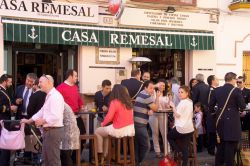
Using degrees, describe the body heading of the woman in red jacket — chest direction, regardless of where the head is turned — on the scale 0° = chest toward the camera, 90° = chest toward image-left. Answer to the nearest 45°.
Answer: approximately 135°

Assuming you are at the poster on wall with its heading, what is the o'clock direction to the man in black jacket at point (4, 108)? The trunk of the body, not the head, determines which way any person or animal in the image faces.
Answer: The man in black jacket is roughly at 1 o'clock from the poster on wall.

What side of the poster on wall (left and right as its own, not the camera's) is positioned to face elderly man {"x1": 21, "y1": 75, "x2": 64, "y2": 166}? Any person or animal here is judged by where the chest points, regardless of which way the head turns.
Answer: front

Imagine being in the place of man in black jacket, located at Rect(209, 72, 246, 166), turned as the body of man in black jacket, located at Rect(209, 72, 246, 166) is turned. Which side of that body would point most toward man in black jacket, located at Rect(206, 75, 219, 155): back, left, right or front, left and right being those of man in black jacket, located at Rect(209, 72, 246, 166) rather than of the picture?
front

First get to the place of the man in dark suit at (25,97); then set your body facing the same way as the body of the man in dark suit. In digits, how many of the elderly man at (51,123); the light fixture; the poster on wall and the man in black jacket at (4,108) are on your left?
2

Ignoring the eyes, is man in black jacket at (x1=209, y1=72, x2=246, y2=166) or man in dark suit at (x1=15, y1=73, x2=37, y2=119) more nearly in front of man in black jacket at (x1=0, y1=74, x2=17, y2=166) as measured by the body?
the man in black jacket
